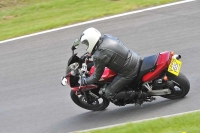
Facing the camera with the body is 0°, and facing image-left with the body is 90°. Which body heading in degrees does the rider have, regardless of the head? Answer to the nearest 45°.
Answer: approximately 90°
